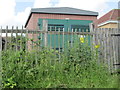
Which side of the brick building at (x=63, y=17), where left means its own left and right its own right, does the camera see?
front

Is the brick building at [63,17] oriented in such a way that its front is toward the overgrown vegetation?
yes
